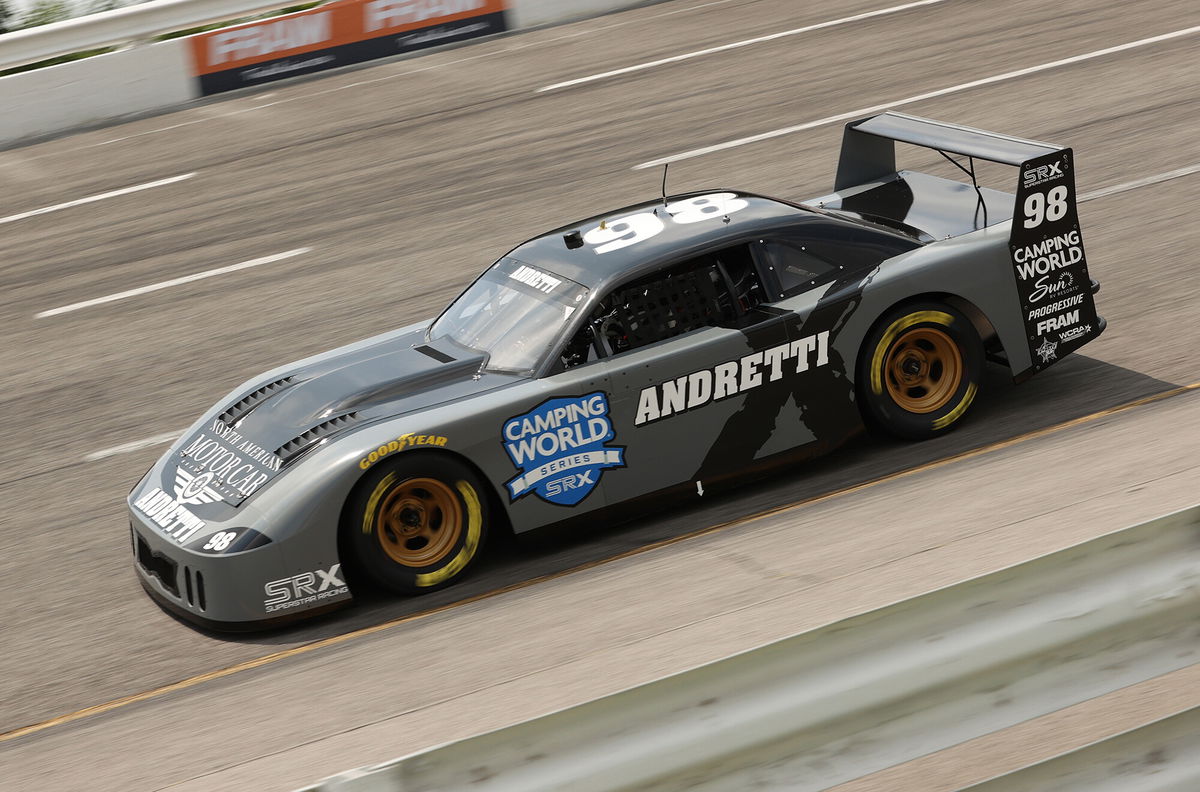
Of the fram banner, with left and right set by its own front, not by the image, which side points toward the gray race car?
front

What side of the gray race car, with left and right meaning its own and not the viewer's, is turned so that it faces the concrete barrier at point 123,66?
right

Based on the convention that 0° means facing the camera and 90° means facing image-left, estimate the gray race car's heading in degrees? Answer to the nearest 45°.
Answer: approximately 45°

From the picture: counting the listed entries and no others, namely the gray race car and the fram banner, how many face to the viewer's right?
0

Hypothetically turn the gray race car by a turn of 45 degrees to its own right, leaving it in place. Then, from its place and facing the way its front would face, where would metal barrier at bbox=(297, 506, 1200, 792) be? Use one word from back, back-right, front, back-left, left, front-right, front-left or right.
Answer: left

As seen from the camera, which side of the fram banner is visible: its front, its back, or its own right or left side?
front

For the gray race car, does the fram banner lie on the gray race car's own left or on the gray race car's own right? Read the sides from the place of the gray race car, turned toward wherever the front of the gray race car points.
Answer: on the gray race car's own right
